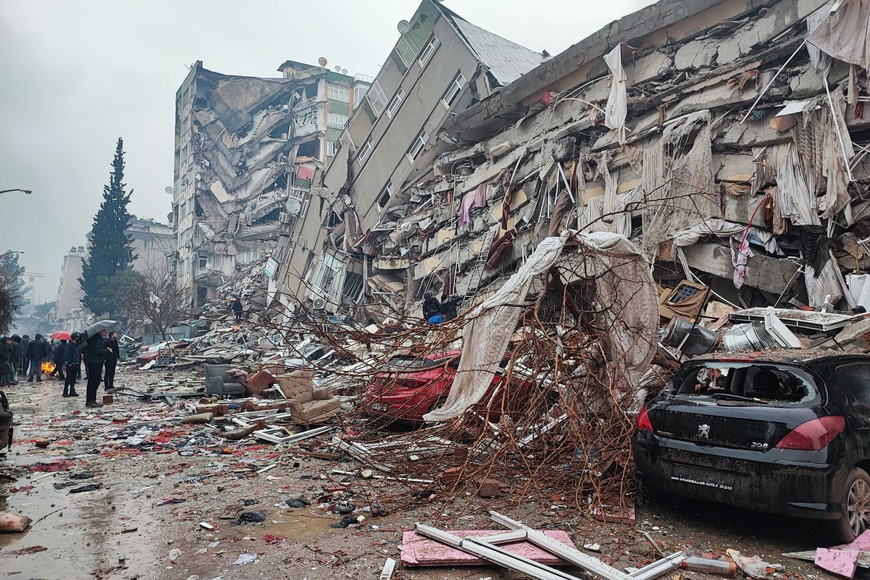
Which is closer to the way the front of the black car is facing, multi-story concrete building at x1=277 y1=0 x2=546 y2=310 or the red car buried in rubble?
the multi-story concrete building

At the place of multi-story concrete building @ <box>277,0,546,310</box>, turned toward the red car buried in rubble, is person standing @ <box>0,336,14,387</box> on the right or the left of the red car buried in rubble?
right

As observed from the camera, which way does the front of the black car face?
facing away from the viewer and to the right of the viewer

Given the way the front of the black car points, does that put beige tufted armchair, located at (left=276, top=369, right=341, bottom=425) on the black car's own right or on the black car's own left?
on the black car's own left
